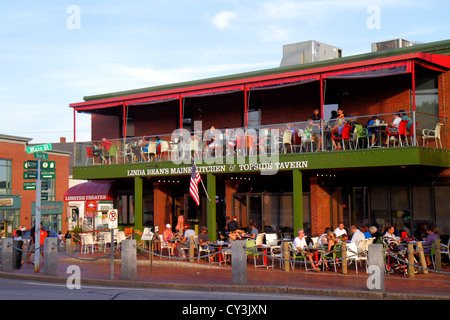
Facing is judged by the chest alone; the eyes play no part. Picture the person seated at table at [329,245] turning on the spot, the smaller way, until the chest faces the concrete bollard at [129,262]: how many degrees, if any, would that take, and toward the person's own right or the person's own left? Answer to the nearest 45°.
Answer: approximately 45° to the person's own left

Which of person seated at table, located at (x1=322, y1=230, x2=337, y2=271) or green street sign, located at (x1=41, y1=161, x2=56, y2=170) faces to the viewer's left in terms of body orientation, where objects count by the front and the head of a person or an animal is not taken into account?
the person seated at table

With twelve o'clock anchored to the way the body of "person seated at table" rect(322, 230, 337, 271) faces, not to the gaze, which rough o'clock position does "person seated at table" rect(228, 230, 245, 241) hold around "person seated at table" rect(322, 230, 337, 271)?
"person seated at table" rect(228, 230, 245, 241) is roughly at 1 o'clock from "person seated at table" rect(322, 230, 337, 271).

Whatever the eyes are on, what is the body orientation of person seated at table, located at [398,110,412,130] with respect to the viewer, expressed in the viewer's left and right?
facing to the left of the viewer

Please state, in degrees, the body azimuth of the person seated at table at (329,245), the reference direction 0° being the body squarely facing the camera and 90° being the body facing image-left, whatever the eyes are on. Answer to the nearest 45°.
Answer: approximately 90°

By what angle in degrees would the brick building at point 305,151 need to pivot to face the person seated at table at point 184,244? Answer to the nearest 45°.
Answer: approximately 45° to its right

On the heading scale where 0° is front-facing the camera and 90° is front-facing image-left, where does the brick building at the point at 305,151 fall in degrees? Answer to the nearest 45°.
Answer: approximately 45°

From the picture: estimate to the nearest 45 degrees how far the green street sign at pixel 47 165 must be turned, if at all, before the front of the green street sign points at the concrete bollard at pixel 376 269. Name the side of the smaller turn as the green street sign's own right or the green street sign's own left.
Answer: approximately 45° to the green street sign's own left
